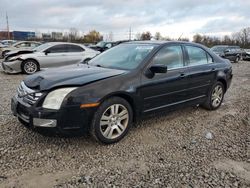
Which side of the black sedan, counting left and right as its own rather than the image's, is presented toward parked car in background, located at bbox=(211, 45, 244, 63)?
back

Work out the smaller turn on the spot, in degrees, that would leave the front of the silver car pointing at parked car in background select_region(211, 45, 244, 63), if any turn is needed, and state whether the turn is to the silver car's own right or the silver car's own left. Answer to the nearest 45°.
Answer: approximately 180°

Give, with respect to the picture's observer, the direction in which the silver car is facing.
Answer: facing the viewer and to the left of the viewer
